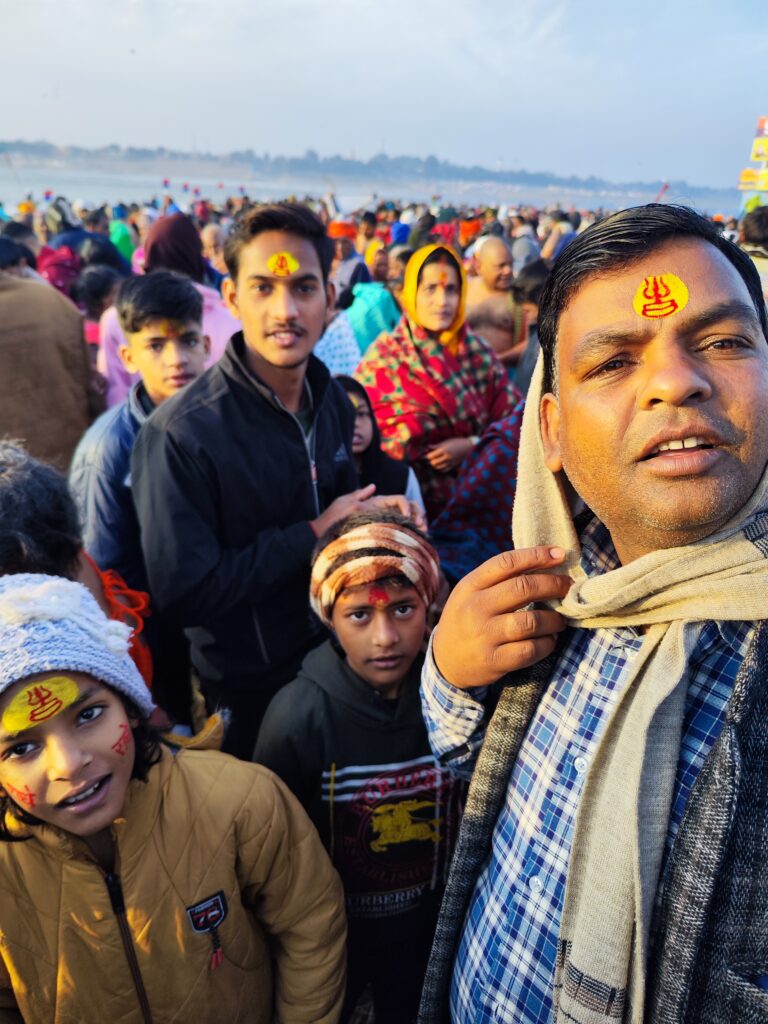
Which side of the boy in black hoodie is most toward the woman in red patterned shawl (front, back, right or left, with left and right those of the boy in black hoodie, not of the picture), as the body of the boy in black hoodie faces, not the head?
back

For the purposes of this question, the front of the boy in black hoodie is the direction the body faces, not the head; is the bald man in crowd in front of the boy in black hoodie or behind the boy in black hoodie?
behind

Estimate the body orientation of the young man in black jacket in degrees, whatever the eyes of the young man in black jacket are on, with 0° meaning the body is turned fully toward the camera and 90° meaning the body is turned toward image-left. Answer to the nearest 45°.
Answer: approximately 315°

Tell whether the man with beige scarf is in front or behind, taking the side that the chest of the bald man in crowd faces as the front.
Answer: in front

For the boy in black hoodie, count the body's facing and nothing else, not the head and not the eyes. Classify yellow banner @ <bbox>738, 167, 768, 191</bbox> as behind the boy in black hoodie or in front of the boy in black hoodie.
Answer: behind

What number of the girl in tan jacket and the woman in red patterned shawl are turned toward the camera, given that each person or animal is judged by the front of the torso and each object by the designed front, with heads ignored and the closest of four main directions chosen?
2

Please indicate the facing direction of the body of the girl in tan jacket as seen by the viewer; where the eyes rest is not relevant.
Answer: toward the camera

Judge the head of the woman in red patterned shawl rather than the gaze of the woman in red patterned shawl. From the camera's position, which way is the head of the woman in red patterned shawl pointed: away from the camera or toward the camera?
toward the camera

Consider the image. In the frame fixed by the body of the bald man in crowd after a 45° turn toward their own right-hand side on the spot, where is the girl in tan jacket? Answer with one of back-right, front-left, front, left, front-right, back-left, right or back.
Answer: front

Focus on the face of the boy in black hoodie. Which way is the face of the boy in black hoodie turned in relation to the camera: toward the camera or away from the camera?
toward the camera

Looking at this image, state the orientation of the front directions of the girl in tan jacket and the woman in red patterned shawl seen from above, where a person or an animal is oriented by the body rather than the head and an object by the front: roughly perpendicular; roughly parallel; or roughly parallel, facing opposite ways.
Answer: roughly parallel

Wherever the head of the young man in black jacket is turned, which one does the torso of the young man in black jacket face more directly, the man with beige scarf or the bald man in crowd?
the man with beige scarf

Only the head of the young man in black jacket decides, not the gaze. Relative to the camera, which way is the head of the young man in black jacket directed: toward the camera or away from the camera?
toward the camera

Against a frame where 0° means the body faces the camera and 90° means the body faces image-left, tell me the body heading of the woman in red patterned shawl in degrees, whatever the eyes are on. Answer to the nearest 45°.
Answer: approximately 0°

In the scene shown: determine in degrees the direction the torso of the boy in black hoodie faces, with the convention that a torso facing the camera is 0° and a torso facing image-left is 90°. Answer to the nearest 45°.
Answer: approximately 0°

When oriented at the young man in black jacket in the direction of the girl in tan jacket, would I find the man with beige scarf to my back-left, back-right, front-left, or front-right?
front-left

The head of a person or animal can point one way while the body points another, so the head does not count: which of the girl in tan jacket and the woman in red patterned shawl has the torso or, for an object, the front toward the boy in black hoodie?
the woman in red patterned shawl

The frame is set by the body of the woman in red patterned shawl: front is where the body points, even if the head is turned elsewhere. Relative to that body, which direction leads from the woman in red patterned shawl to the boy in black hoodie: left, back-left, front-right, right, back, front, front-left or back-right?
front

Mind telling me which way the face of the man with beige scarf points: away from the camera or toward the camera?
toward the camera

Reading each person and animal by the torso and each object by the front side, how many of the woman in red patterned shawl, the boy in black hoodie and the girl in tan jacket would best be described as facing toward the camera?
3
